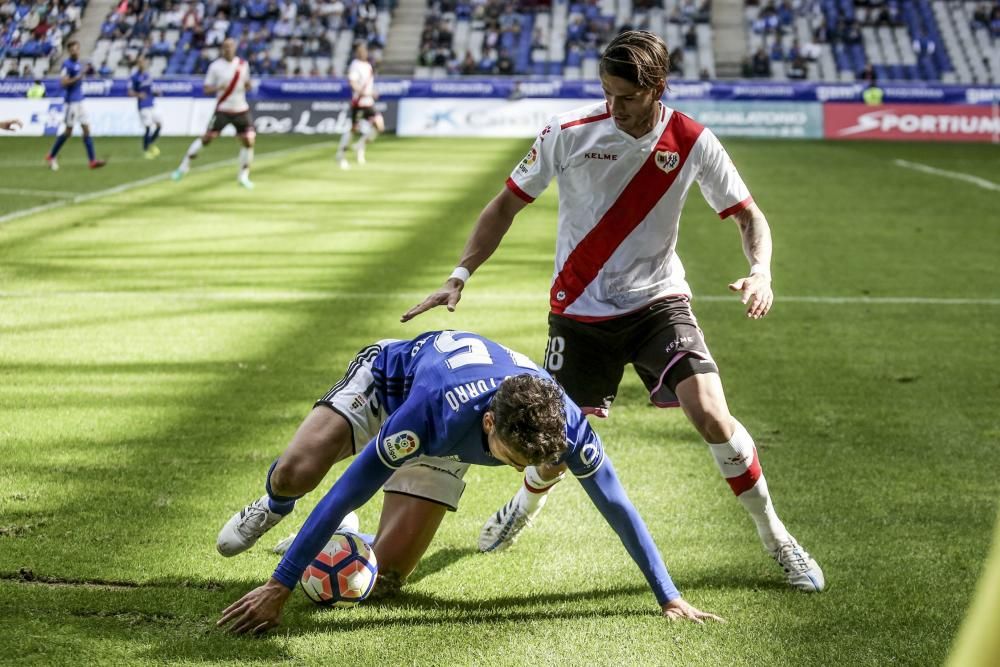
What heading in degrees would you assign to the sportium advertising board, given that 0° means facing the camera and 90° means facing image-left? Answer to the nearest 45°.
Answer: approximately 0°

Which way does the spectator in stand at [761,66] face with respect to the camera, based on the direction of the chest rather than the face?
toward the camera

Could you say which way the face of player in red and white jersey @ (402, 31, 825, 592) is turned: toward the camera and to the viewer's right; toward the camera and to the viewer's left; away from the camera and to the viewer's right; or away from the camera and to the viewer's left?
toward the camera and to the viewer's left

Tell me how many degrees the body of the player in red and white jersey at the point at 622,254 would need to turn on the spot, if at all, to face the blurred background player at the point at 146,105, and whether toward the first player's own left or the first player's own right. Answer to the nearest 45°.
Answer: approximately 135° to the first player's own right

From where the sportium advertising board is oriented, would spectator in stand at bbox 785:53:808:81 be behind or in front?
behind

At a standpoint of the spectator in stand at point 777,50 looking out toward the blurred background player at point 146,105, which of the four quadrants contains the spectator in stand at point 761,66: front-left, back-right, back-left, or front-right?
front-left

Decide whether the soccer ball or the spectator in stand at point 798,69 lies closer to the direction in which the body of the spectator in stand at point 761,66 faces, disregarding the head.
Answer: the soccer ball

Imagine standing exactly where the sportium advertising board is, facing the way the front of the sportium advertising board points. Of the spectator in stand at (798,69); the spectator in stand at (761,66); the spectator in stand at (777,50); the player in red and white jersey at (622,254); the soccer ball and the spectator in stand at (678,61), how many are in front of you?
2

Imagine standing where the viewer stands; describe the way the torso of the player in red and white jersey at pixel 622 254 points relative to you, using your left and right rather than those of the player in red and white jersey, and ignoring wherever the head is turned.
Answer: facing the viewer

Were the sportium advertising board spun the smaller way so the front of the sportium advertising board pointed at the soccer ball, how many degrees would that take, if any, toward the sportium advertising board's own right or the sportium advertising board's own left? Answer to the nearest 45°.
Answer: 0° — it already faces it

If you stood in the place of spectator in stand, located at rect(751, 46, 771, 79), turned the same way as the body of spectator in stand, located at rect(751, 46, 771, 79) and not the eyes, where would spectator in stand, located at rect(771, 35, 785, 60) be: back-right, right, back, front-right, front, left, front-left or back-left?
back

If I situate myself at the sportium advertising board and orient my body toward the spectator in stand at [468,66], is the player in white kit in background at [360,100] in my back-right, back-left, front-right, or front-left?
front-left

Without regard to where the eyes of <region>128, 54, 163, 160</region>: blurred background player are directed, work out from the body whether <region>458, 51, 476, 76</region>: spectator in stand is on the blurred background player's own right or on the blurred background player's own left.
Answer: on the blurred background player's own left

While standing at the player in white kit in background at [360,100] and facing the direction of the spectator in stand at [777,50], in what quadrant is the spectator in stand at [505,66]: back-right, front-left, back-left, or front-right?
front-left

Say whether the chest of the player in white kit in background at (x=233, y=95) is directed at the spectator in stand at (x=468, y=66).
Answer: no

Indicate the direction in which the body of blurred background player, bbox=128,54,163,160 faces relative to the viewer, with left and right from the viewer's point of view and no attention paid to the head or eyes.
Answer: facing the viewer and to the right of the viewer

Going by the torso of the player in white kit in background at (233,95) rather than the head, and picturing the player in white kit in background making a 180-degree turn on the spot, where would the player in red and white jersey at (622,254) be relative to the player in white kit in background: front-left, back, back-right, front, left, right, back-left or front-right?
back
